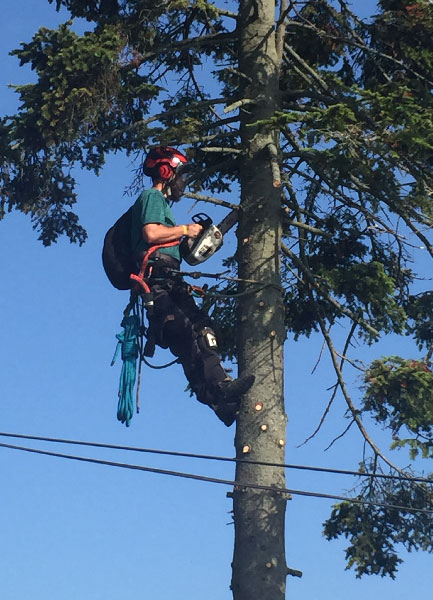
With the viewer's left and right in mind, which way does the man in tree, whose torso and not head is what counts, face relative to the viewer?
facing to the right of the viewer

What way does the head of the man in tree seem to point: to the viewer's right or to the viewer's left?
to the viewer's right
